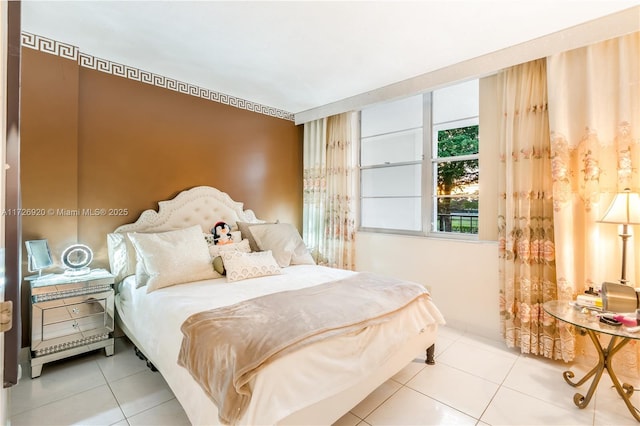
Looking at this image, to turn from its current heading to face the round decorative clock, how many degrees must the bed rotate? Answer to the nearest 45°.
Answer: approximately 180°

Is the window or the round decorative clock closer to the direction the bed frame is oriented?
the window

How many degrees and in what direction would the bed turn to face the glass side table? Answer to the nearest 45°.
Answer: approximately 45° to its left

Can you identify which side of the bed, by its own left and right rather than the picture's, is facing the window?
left

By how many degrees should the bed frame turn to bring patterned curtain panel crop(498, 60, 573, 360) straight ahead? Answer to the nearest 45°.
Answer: approximately 45° to its left

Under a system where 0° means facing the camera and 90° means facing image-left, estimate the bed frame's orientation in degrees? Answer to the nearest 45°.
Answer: approximately 315°

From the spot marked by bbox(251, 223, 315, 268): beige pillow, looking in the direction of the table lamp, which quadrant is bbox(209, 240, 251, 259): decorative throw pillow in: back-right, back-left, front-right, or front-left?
back-right
